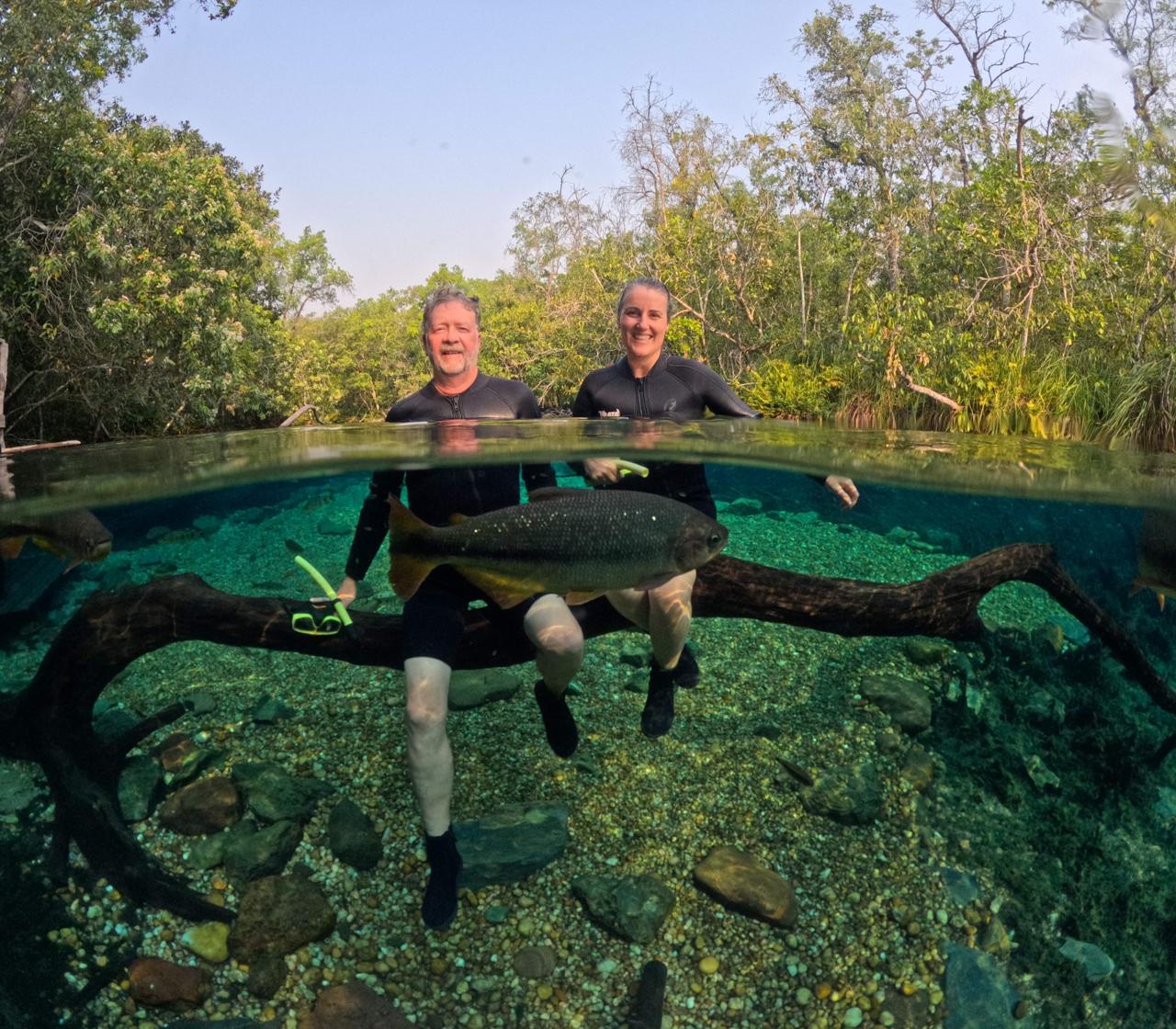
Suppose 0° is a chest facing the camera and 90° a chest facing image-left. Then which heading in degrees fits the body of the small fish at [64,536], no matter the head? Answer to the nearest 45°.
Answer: approximately 270°

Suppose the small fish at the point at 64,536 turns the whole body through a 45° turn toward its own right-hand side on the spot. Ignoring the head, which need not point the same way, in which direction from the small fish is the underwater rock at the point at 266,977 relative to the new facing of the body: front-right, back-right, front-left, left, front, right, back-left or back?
front-right

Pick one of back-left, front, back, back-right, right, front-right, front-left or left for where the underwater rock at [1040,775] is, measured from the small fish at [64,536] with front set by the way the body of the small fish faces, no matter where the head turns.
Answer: front-right

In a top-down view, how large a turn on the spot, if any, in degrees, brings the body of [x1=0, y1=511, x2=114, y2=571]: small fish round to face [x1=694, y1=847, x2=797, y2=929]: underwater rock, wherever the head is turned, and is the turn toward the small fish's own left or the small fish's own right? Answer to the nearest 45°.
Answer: approximately 45° to the small fish's own right

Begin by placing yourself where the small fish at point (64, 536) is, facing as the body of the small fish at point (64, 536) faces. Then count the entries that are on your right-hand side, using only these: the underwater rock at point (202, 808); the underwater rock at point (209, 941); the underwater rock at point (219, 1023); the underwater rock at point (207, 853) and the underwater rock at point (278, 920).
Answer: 5

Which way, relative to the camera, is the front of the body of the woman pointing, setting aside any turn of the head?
toward the camera

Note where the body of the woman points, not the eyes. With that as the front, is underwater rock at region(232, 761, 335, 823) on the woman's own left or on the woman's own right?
on the woman's own right
